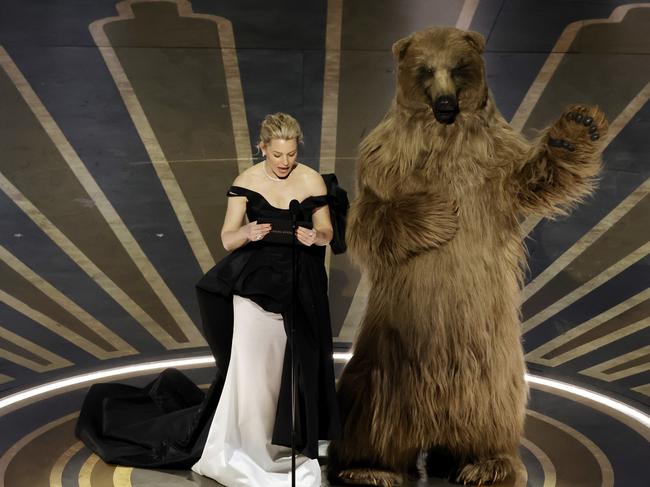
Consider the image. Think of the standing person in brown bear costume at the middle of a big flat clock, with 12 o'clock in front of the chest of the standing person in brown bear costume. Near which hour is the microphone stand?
The microphone stand is roughly at 2 o'clock from the standing person in brown bear costume.

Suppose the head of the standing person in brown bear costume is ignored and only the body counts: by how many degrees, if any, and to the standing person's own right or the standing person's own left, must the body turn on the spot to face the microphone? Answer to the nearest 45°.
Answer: approximately 90° to the standing person's own right

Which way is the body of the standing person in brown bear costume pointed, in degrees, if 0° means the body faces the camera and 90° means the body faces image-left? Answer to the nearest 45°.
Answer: approximately 0°
